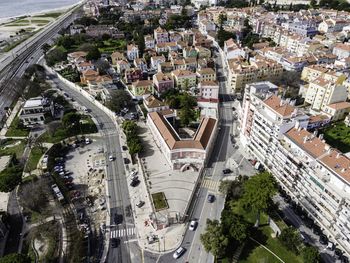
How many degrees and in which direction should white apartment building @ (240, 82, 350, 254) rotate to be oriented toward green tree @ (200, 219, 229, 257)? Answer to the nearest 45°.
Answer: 0° — it already faces it

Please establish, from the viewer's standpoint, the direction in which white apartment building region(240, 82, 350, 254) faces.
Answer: facing the viewer and to the left of the viewer

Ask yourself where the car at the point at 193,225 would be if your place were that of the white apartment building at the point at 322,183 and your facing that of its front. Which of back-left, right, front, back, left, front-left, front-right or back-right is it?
front

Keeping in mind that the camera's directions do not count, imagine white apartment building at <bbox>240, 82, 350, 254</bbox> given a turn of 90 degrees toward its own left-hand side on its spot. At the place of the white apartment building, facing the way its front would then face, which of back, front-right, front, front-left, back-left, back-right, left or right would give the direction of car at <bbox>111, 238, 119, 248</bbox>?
right

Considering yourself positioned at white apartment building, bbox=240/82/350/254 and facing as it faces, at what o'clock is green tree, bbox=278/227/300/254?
The green tree is roughly at 11 o'clock from the white apartment building.

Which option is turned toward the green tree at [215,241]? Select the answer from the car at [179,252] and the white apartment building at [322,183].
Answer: the white apartment building

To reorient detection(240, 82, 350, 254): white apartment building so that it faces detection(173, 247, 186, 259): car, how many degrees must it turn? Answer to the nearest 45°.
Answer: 0° — it already faces it

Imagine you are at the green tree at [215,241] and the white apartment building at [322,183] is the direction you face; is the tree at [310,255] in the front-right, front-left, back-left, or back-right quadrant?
front-right

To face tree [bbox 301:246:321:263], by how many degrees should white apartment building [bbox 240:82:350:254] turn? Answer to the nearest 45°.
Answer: approximately 45° to its left

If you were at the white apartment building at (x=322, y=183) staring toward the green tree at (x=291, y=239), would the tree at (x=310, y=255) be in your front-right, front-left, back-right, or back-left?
front-left

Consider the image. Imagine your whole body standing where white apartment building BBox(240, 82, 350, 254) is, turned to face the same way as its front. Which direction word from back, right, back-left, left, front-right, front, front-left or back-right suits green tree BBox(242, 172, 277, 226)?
front

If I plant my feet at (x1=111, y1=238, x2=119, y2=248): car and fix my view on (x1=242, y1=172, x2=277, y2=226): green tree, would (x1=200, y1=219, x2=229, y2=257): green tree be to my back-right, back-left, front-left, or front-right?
front-right
